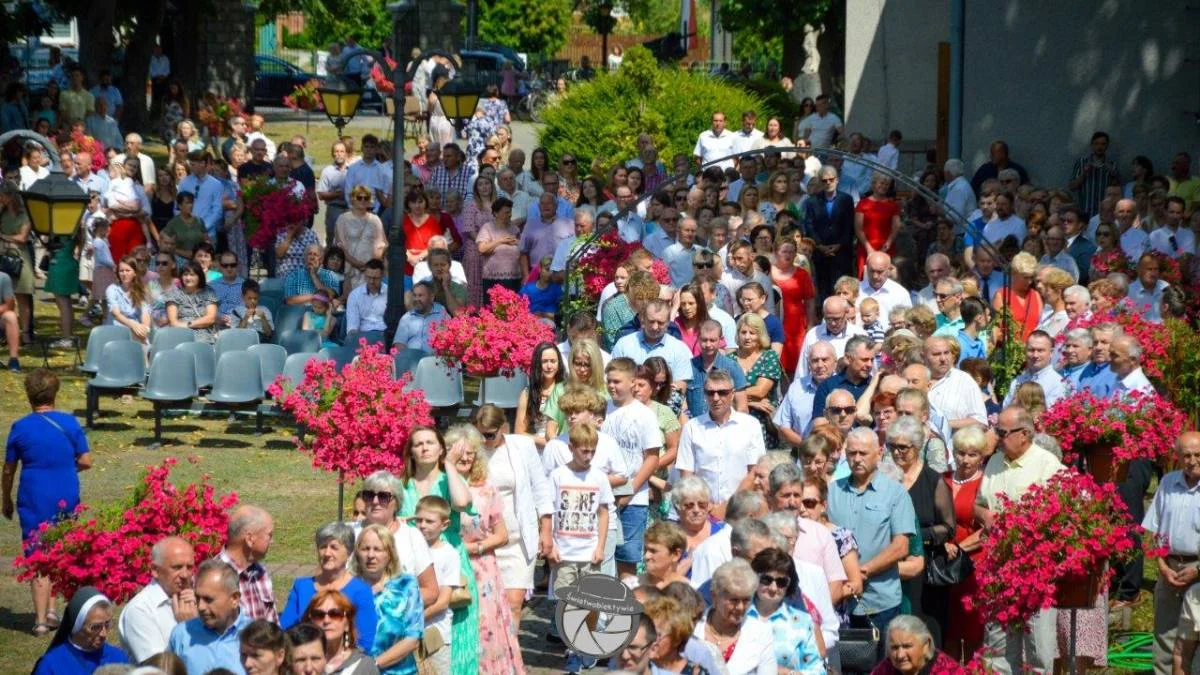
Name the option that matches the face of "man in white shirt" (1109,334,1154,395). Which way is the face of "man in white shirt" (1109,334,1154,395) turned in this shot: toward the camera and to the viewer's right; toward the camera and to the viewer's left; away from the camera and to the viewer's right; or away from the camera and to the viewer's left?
toward the camera and to the viewer's left

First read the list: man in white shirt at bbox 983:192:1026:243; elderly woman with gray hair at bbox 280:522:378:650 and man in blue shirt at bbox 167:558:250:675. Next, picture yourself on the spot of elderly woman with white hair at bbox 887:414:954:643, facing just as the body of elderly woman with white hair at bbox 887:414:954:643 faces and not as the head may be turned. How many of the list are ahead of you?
2

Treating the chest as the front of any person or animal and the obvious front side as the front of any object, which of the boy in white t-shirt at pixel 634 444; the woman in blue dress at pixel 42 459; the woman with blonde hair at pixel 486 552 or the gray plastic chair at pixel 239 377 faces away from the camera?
the woman in blue dress

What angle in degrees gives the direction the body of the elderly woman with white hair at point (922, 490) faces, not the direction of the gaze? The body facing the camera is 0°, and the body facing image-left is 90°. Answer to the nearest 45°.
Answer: approximately 45°

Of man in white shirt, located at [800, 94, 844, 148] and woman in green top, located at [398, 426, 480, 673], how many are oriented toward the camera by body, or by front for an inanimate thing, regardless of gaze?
2

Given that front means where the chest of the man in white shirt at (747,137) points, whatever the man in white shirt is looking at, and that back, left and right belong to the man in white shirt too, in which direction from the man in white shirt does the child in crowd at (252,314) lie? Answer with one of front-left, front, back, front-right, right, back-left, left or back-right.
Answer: front-right

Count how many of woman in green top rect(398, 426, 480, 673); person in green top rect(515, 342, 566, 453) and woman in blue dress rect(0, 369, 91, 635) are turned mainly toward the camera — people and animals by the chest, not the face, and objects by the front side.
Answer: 2

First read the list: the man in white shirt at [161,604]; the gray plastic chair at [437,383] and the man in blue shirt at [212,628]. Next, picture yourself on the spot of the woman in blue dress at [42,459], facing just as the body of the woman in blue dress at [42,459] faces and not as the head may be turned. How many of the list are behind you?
2

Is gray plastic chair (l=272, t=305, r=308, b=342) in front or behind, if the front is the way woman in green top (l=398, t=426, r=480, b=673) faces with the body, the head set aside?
behind

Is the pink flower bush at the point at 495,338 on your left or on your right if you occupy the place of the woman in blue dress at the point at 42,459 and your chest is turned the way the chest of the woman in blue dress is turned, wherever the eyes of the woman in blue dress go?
on your right

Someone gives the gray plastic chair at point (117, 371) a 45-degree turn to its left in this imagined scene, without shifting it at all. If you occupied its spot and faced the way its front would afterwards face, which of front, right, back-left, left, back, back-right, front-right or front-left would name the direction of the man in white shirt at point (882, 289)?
front-left
